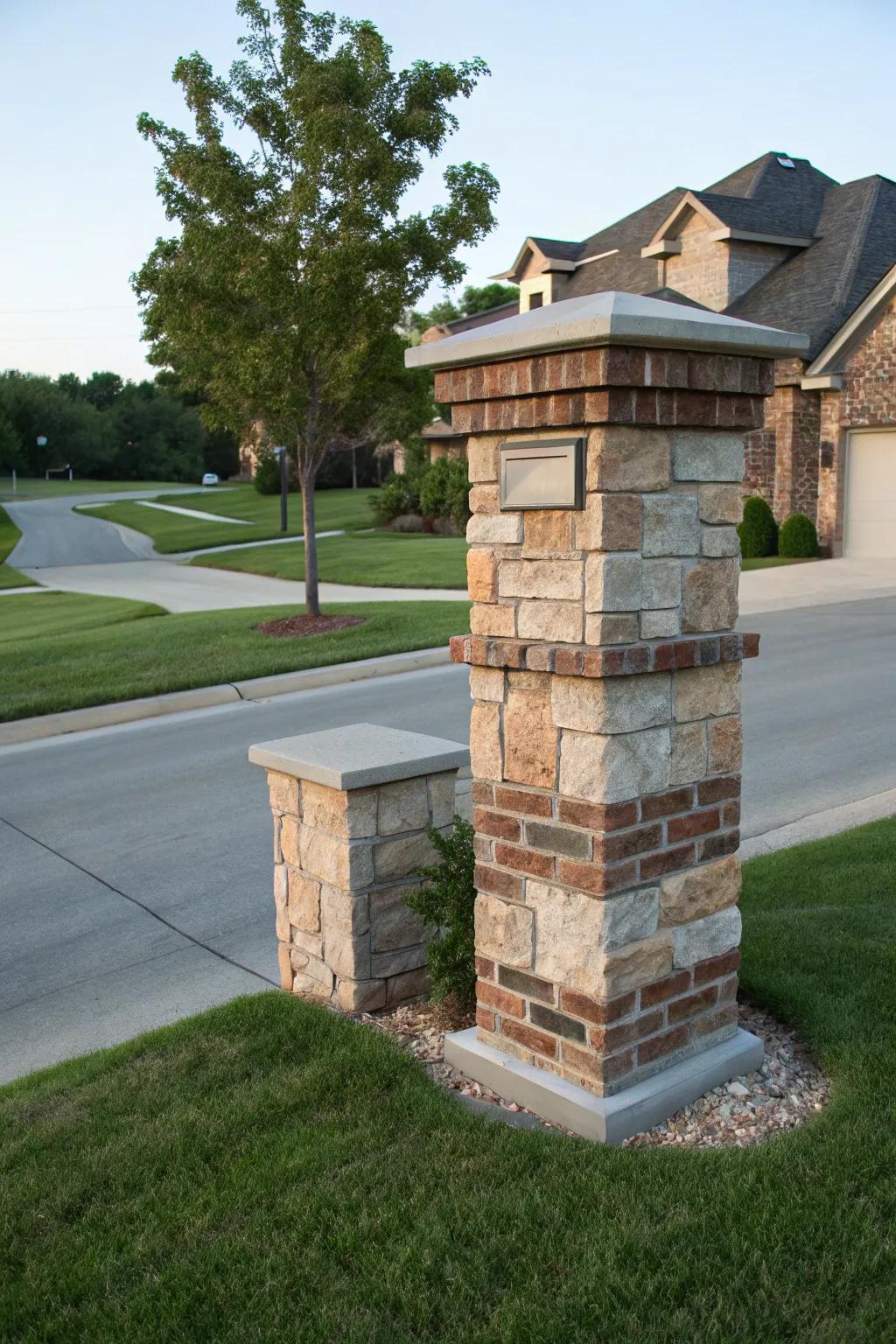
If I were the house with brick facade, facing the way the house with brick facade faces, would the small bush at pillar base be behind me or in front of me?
in front

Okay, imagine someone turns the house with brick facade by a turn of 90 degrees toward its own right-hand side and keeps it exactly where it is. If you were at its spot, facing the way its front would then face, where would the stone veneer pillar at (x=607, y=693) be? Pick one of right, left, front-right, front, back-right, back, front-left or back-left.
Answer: back-left

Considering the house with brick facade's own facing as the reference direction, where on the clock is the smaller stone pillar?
The smaller stone pillar is roughly at 11 o'clock from the house with brick facade.

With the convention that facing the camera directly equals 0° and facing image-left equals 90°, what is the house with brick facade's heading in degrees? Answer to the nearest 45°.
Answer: approximately 45°
